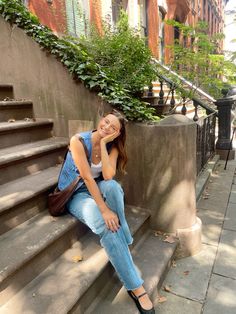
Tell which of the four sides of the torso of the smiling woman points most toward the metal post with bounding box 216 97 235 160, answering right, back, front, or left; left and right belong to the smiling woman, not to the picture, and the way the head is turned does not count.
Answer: left

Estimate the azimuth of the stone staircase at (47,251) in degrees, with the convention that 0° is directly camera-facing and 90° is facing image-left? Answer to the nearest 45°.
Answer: approximately 315°

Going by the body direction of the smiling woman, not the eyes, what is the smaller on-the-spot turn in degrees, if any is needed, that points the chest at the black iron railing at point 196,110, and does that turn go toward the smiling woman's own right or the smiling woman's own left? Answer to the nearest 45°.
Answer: approximately 90° to the smiling woman's own left

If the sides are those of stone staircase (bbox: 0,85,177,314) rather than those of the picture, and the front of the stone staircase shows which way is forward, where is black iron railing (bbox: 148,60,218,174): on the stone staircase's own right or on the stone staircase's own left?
on the stone staircase's own left

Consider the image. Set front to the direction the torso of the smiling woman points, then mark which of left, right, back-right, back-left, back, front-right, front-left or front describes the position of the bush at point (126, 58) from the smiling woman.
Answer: back-left

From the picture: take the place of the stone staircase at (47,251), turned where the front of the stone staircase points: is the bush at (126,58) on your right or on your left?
on your left
